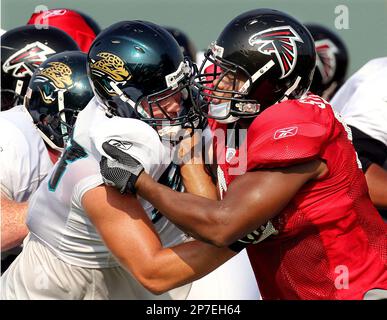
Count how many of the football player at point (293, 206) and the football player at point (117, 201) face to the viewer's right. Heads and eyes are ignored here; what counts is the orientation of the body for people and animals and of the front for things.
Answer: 1

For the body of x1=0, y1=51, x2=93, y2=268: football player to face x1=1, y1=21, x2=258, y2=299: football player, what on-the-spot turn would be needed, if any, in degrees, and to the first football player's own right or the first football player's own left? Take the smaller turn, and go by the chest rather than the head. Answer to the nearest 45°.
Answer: approximately 90° to the first football player's own right

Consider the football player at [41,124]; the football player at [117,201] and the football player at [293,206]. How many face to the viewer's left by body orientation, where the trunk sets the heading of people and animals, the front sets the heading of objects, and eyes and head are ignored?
1

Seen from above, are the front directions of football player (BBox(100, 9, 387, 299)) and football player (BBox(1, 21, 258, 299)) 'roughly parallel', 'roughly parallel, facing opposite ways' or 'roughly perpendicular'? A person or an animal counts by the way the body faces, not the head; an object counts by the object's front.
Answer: roughly parallel, facing opposite ways

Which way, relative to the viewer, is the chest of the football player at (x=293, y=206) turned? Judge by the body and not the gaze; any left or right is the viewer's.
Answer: facing to the left of the viewer

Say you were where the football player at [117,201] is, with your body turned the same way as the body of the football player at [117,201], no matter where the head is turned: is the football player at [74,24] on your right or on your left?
on your left

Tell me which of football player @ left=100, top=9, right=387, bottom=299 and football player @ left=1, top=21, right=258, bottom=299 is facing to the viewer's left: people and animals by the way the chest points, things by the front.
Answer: football player @ left=100, top=9, right=387, bottom=299

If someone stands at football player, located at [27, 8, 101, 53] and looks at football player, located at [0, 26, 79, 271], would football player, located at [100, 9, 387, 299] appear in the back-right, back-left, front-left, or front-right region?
front-left

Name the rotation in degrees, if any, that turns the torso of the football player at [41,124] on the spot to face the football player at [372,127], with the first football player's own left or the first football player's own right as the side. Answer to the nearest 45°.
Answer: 0° — they already face them

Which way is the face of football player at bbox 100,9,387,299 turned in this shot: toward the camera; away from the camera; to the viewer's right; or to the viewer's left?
to the viewer's left

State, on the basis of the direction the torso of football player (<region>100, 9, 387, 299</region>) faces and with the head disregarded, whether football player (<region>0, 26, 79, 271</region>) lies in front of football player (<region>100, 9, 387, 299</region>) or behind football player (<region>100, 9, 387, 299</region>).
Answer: in front

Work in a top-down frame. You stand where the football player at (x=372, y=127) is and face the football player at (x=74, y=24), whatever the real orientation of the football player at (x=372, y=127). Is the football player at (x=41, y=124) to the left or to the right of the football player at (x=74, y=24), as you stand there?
left

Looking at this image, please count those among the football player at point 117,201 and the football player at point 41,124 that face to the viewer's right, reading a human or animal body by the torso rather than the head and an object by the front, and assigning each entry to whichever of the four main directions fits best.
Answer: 2

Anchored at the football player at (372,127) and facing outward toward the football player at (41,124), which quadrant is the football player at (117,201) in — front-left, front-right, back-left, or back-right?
front-left

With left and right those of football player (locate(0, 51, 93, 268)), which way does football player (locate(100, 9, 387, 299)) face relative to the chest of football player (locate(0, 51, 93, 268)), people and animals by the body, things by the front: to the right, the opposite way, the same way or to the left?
the opposite way

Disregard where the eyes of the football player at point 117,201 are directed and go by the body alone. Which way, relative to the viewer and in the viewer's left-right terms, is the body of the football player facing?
facing to the right of the viewer

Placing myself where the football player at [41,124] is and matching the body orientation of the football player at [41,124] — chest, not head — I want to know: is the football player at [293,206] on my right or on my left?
on my right

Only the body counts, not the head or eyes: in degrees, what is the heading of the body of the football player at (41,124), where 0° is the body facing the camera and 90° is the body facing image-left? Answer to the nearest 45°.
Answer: approximately 270°
